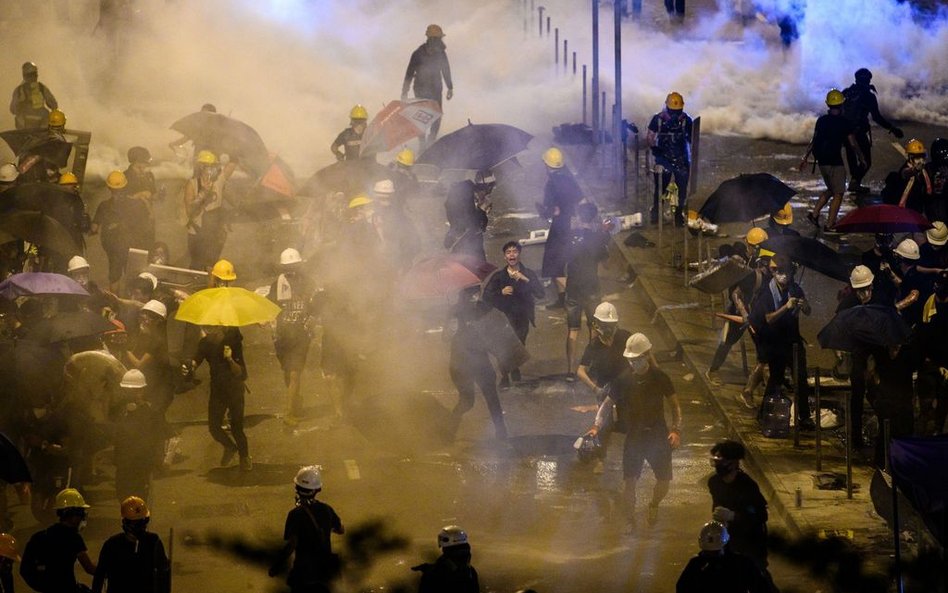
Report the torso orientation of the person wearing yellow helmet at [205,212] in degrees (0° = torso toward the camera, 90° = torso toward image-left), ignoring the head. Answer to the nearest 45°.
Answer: approximately 0°

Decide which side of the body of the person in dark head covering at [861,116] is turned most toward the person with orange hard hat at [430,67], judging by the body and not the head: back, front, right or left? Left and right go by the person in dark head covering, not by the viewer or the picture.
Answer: back

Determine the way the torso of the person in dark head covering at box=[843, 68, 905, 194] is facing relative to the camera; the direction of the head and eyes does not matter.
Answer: to the viewer's right

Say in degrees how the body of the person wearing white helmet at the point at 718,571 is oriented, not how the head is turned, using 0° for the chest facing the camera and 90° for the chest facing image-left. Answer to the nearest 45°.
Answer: approximately 180°

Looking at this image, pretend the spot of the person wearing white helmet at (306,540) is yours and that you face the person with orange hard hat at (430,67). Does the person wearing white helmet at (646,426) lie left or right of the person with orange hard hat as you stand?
right

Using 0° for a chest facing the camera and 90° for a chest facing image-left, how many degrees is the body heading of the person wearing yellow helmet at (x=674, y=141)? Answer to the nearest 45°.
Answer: approximately 0°

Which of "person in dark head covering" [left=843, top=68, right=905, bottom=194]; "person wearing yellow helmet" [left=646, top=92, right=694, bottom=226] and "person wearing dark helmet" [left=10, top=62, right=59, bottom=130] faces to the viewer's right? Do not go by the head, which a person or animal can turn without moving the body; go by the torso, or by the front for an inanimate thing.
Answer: "person in dark head covering" [left=843, top=68, right=905, bottom=194]

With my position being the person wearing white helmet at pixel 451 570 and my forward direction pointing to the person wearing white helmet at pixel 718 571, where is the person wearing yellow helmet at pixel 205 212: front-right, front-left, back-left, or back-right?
back-left
